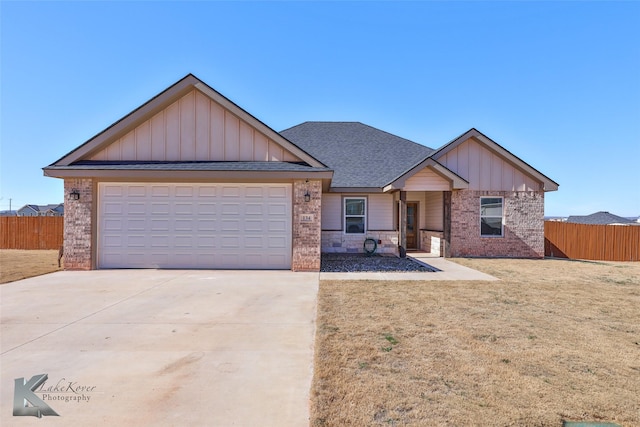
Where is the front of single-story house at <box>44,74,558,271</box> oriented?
toward the camera

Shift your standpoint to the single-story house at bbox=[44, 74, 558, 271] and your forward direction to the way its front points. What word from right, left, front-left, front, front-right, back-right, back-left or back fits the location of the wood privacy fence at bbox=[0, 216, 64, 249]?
back-right

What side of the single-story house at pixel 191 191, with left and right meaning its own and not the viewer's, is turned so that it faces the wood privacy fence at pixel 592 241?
left

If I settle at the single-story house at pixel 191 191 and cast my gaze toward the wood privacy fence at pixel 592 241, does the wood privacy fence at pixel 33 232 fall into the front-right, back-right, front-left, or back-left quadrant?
back-left
